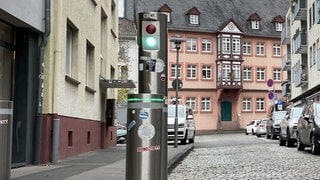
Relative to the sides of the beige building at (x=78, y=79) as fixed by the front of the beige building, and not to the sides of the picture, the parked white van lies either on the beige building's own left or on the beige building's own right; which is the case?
on the beige building's own left

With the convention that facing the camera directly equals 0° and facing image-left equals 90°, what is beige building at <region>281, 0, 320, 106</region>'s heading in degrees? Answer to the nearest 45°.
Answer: approximately 45°

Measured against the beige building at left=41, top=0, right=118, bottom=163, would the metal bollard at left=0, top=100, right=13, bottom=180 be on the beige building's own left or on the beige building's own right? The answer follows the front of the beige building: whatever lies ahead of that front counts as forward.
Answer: on the beige building's own right

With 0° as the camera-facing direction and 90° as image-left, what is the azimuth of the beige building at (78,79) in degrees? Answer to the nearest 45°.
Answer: approximately 315°
